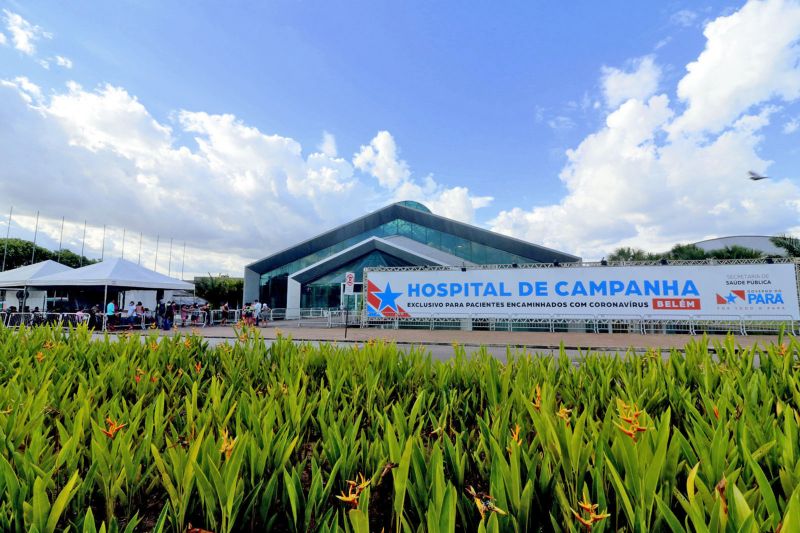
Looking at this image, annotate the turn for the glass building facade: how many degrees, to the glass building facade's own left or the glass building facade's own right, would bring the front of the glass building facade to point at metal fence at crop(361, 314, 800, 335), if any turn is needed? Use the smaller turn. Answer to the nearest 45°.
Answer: approximately 45° to the glass building facade's own left

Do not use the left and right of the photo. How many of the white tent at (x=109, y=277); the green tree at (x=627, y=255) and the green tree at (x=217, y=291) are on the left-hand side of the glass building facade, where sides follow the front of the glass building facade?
1

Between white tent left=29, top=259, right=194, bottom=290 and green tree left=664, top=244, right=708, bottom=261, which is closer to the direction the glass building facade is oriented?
the white tent

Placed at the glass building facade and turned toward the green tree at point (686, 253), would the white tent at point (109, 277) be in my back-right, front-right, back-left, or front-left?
back-right

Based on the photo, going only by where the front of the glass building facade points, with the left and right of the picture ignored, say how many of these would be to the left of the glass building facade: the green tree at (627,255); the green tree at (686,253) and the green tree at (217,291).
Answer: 2

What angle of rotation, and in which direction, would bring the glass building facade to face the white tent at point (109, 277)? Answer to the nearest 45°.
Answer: approximately 45° to its right

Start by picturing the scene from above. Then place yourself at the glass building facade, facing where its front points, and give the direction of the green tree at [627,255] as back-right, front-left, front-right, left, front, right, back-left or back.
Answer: left

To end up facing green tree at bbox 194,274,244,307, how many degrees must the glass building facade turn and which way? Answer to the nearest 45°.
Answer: approximately 135° to its right

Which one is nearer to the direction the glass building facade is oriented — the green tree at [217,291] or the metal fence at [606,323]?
the metal fence

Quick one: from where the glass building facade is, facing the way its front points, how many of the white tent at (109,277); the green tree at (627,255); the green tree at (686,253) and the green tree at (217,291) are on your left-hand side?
2

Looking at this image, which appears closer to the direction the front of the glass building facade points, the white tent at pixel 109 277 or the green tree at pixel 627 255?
the white tent

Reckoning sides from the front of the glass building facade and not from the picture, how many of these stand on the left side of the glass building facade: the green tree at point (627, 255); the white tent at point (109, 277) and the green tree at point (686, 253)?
2

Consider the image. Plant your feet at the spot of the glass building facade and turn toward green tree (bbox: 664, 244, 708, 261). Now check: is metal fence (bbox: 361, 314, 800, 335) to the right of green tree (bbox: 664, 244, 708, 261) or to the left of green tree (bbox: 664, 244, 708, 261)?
right

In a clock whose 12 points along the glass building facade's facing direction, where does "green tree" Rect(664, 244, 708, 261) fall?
The green tree is roughly at 9 o'clock from the glass building facade.

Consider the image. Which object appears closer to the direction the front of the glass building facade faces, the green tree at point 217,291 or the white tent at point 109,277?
the white tent
